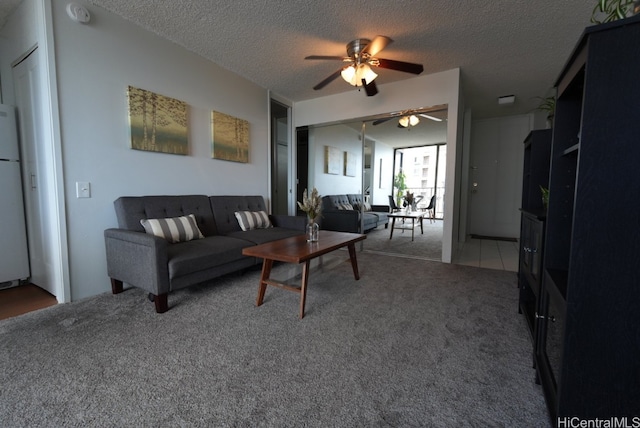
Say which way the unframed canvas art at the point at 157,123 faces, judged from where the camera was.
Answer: facing the viewer and to the right of the viewer

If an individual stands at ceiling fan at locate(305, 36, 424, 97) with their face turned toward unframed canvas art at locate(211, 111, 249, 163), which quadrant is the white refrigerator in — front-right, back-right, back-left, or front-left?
front-left

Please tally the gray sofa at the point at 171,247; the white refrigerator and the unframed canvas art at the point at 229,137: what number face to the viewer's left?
0

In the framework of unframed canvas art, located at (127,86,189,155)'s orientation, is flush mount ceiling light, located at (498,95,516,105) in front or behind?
in front

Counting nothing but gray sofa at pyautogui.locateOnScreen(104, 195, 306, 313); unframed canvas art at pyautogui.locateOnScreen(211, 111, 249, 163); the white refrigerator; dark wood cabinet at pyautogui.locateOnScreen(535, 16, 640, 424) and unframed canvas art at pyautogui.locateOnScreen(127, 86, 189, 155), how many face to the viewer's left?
1

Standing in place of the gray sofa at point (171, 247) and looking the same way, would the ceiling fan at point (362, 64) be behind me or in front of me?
in front

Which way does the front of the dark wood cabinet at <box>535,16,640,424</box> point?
to the viewer's left

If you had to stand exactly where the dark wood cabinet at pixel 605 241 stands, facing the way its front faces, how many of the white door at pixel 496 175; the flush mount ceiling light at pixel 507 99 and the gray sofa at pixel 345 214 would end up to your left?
0

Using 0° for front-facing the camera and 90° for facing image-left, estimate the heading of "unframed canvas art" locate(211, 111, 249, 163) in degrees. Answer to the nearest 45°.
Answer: approximately 315°

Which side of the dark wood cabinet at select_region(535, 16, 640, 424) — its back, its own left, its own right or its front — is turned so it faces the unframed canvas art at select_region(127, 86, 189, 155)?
front

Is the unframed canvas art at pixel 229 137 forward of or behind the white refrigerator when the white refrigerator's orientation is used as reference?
forward

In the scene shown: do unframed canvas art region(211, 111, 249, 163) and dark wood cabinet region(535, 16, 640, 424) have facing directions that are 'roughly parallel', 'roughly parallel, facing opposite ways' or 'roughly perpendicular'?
roughly parallel, facing opposite ways

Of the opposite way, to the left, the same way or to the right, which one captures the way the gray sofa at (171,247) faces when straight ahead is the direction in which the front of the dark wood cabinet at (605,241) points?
the opposite way

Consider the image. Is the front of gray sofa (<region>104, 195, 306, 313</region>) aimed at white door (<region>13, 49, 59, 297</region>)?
no

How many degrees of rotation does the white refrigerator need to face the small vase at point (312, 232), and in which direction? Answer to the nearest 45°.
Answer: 0° — it already faces it
